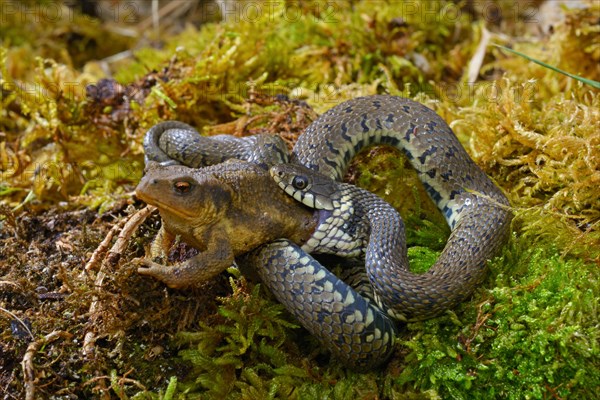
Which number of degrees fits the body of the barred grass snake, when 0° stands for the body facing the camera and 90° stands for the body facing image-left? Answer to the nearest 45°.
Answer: approximately 90°

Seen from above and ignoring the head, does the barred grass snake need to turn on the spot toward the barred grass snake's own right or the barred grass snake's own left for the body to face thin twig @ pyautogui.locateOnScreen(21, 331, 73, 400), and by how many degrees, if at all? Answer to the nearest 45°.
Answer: approximately 45° to the barred grass snake's own left
